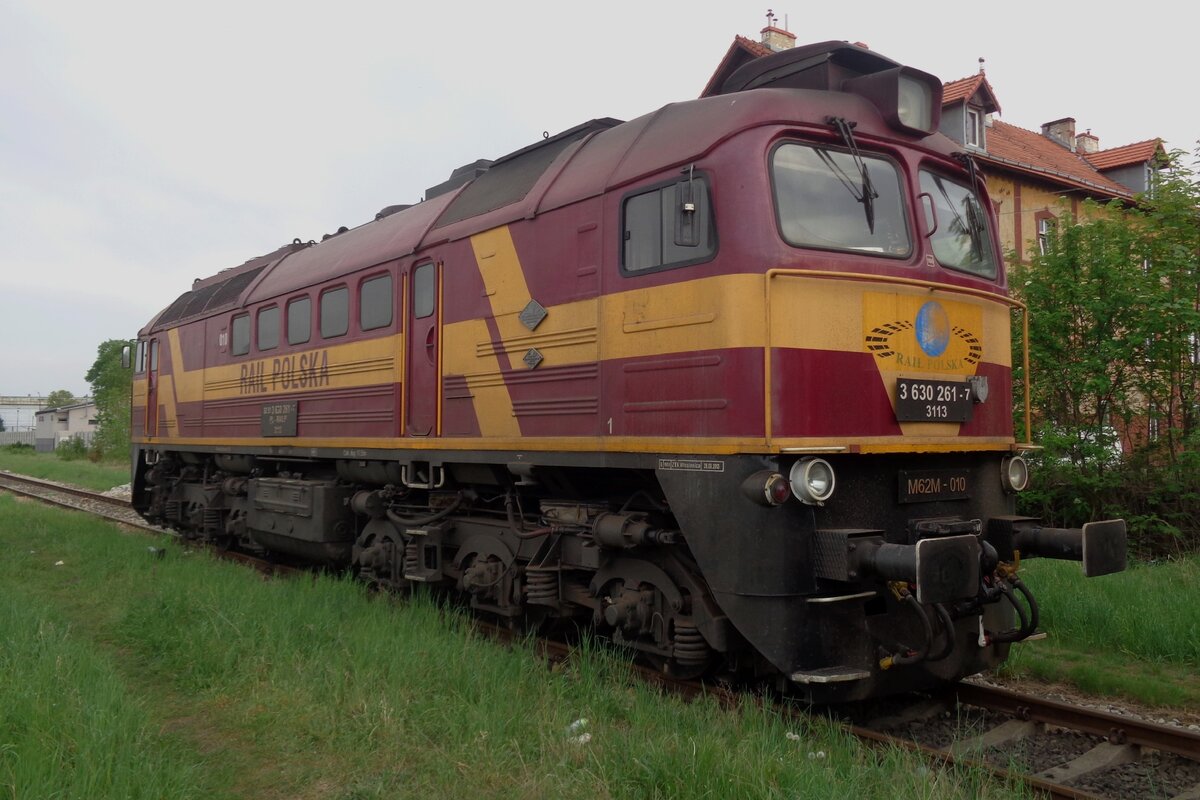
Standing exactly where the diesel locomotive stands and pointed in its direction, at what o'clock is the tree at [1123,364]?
The tree is roughly at 9 o'clock from the diesel locomotive.

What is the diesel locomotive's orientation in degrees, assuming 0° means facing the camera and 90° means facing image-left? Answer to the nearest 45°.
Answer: approximately 315°
